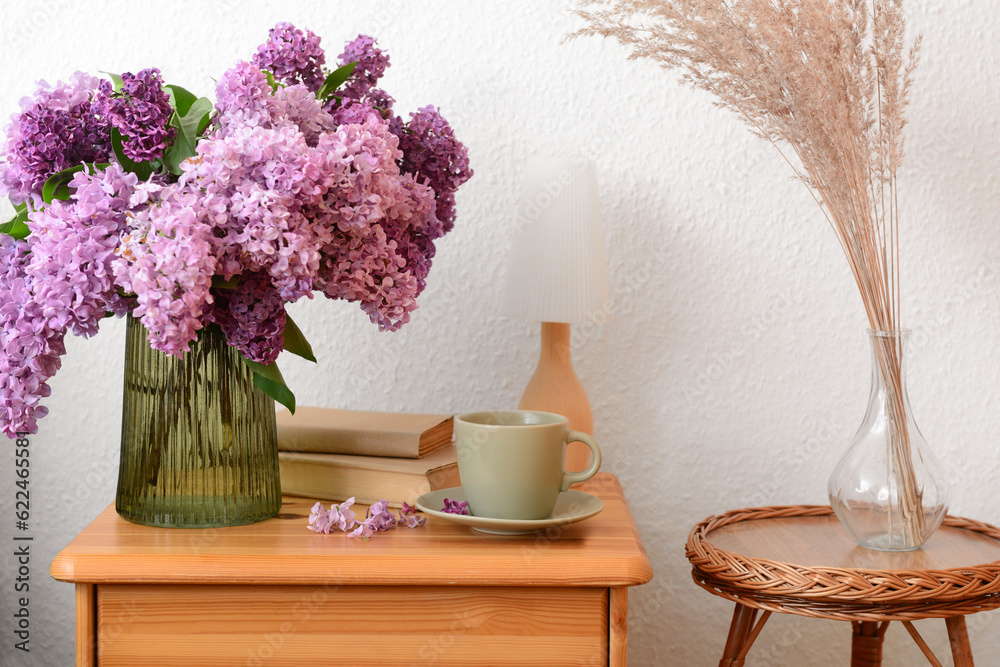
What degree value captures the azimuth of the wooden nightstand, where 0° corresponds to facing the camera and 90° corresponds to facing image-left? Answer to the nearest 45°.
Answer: approximately 0°
